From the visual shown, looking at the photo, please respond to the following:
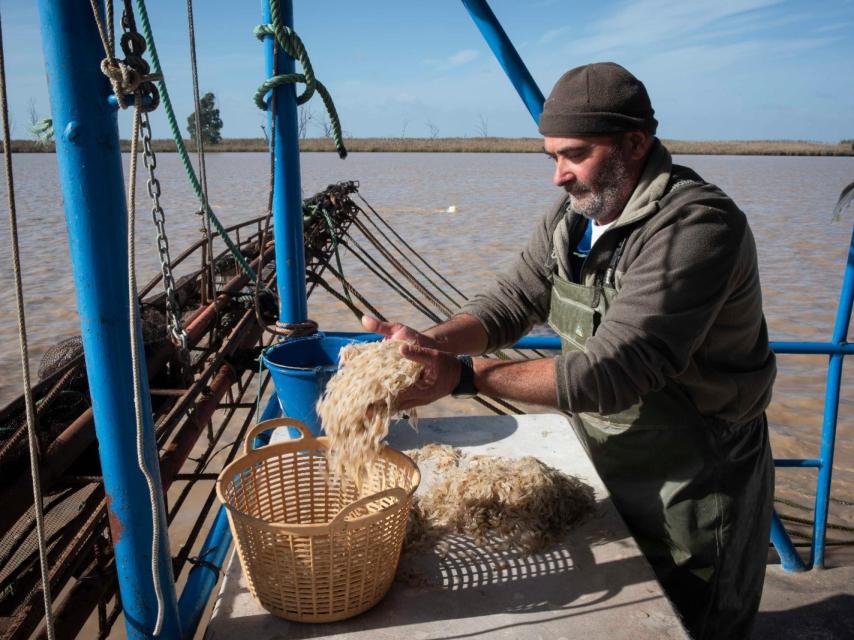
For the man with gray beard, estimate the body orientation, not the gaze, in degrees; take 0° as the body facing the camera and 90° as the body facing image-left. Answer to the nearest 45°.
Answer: approximately 45°

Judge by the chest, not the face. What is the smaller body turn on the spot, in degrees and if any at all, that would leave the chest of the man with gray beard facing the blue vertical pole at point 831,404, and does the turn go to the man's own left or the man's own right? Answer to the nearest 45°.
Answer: approximately 180°

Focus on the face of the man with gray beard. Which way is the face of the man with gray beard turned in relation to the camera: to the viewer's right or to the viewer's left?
to the viewer's left

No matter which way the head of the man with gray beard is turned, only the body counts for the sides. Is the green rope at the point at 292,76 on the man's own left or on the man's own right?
on the man's own right

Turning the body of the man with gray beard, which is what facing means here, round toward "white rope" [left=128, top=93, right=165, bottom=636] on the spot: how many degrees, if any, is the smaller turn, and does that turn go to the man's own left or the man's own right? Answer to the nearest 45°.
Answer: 0° — they already face it
